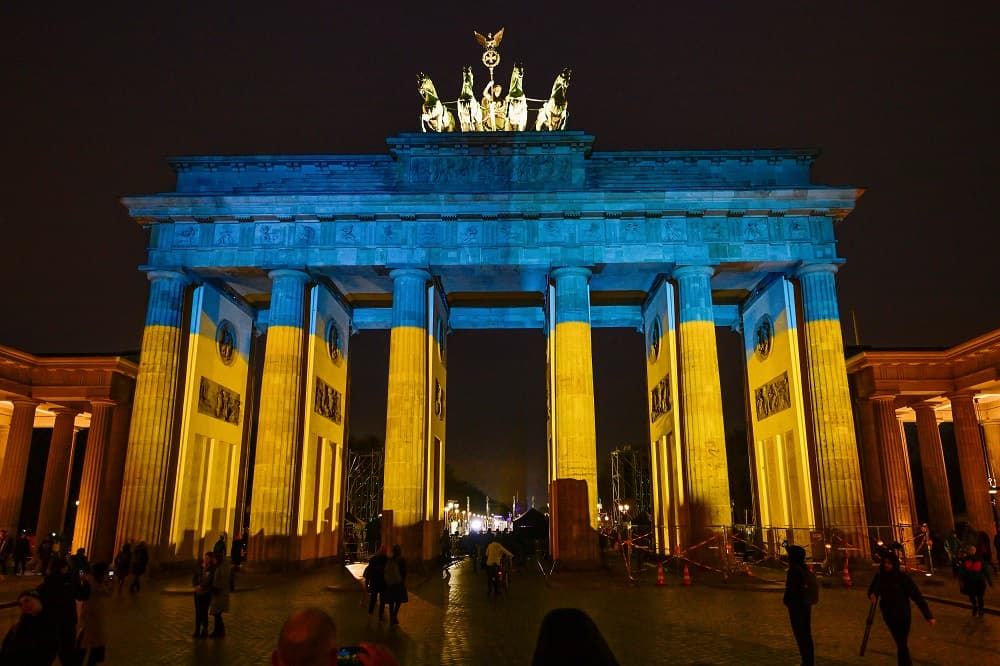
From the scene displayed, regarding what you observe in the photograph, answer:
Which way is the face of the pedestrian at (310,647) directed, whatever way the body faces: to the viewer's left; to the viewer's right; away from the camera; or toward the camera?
away from the camera

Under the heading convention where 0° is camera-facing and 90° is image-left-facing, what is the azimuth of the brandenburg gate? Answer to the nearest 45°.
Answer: approximately 0°

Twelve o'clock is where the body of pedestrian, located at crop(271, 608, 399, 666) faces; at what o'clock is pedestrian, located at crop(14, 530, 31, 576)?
pedestrian, located at crop(14, 530, 31, 576) is roughly at 11 o'clock from pedestrian, located at crop(271, 608, 399, 666).

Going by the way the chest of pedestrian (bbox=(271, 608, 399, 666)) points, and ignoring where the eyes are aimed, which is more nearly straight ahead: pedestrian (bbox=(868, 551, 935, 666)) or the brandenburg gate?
the brandenburg gate

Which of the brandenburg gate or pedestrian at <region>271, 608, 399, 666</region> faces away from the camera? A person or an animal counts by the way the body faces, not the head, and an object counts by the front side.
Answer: the pedestrian

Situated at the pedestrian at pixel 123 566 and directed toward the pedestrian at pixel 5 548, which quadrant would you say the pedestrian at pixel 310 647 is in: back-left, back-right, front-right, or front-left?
back-left

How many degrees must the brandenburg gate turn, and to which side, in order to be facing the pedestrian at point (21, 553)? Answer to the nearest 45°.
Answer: approximately 90° to its right

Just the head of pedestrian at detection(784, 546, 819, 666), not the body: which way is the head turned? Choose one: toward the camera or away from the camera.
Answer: away from the camera

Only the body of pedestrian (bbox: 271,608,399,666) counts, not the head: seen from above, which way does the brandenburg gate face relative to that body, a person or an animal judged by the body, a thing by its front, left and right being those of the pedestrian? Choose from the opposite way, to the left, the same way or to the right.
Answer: the opposite way

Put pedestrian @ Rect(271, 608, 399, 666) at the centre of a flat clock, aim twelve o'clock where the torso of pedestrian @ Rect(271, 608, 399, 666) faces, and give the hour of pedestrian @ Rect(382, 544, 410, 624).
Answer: pedestrian @ Rect(382, 544, 410, 624) is roughly at 12 o'clock from pedestrian @ Rect(271, 608, 399, 666).

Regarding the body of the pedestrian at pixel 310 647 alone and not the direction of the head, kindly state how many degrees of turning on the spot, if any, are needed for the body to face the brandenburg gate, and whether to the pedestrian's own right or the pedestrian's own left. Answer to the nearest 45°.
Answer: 0° — they already face it

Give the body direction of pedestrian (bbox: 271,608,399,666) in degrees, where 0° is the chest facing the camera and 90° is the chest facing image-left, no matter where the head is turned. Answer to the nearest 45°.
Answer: approximately 180°

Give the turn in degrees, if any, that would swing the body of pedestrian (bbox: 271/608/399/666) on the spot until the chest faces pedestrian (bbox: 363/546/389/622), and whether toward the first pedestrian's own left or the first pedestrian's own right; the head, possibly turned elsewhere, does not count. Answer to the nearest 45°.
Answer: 0° — they already face them

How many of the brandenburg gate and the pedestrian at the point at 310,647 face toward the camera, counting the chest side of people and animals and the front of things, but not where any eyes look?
1
